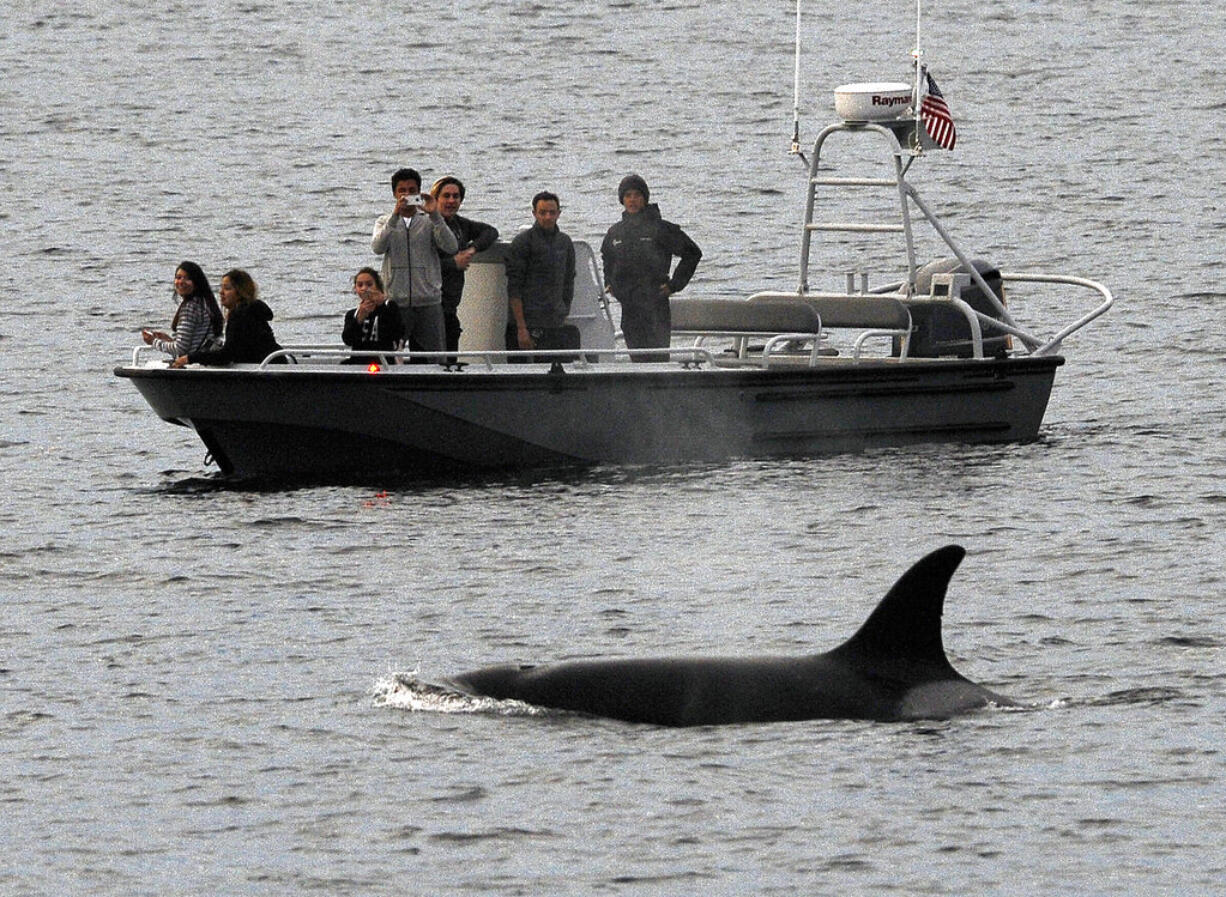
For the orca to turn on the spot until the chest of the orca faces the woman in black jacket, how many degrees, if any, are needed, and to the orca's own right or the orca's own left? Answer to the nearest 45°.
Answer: approximately 45° to the orca's own right

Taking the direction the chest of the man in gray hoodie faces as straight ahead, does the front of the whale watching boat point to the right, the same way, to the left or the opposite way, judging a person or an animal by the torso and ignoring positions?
to the right

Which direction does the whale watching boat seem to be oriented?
to the viewer's left

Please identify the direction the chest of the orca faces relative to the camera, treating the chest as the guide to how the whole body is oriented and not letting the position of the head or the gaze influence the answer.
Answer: to the viewer's left

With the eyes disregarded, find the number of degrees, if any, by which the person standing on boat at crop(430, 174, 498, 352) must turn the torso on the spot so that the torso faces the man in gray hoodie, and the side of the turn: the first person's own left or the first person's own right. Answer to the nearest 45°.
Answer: approximately 45° to the first person's own right
